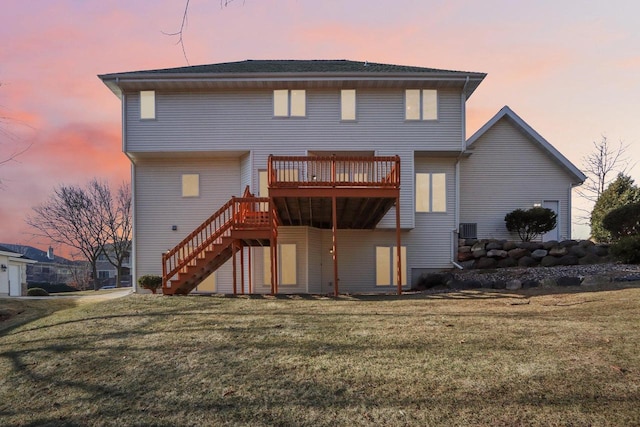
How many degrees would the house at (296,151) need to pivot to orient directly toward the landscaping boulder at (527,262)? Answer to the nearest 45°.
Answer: approximately 90° to its right

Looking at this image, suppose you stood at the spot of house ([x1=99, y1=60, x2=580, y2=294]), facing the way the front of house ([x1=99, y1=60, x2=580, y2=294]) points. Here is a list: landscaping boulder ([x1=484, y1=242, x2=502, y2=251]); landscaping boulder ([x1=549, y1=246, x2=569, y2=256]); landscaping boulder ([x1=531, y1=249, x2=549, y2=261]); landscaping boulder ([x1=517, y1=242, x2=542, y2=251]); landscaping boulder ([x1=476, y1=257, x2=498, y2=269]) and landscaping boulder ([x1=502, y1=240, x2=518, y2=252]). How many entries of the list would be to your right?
6

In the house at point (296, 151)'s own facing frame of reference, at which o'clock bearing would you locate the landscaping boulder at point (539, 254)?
The landscaping boulder is roughly at 3 o'clock from the house.

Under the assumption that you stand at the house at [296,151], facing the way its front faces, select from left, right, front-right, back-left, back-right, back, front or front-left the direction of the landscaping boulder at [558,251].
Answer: right

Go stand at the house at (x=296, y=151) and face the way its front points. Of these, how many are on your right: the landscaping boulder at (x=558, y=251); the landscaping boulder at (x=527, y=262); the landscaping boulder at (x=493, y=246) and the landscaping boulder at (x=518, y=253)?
4

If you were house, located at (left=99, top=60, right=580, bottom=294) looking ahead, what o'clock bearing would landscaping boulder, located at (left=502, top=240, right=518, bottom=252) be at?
The landscaping boulder is roughly at 3 o'clock from the house.

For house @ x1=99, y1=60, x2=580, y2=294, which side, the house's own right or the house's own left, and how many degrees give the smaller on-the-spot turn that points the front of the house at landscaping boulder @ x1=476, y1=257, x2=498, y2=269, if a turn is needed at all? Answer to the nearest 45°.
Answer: approximately 90° to the house's own right

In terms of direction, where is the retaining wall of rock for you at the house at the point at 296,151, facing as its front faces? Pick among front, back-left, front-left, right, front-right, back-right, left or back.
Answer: right

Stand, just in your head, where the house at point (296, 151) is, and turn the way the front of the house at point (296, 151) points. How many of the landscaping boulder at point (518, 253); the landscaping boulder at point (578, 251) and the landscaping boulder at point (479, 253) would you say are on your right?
3

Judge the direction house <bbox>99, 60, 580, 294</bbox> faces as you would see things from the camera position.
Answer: facing away from the viewer

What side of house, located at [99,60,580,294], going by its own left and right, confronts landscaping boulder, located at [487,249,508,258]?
right
